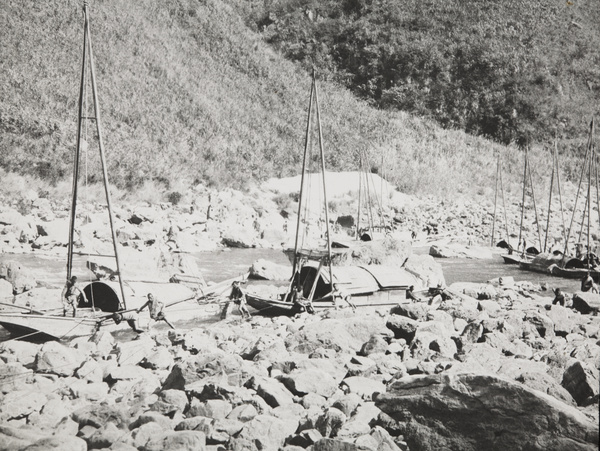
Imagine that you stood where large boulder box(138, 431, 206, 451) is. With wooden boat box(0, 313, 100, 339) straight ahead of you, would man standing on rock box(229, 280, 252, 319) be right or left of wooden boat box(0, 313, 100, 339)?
right

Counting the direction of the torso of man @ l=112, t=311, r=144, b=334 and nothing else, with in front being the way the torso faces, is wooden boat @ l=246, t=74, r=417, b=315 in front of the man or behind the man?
behind

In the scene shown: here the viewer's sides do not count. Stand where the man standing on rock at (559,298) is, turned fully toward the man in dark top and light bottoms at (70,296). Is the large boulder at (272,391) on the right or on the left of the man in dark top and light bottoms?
left

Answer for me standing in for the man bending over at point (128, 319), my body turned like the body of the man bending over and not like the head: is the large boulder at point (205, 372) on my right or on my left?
on my left

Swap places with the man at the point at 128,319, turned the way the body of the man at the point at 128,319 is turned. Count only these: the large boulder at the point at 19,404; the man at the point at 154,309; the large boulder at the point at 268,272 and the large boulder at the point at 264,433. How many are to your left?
2

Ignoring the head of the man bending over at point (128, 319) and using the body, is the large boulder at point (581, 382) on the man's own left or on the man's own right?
on the man's own left

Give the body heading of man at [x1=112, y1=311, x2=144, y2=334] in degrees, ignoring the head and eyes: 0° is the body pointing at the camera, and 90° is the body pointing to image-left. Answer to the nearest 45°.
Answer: approximately 90°

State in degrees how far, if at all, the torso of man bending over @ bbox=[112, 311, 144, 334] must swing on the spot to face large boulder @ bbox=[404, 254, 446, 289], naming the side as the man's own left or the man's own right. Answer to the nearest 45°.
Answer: approximately 135° to the man's own right

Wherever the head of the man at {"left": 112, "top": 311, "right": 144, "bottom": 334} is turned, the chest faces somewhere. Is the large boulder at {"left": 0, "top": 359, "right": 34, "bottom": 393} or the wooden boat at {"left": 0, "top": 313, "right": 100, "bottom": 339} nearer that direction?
the wooden boat
